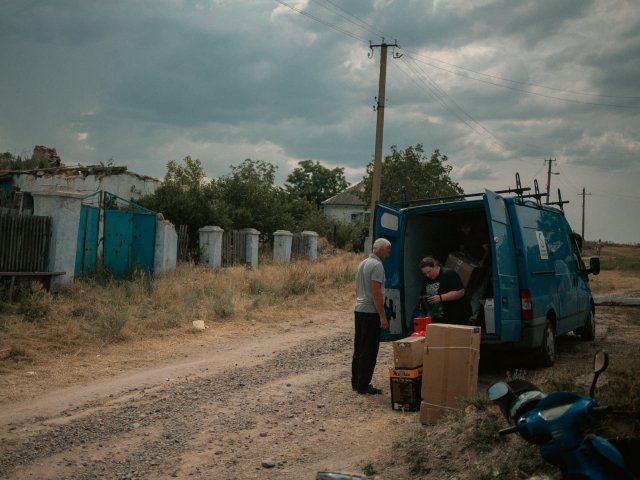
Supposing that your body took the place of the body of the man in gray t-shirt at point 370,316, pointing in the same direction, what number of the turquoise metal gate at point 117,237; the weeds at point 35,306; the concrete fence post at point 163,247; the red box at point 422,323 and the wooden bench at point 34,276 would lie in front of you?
1

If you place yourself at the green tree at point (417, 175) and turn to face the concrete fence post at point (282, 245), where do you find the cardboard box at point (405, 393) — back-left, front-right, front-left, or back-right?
front-left

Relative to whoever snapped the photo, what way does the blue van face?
facing away from the viewer and to the right of the viewer

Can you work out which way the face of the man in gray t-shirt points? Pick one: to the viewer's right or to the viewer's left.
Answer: to the viewer's right

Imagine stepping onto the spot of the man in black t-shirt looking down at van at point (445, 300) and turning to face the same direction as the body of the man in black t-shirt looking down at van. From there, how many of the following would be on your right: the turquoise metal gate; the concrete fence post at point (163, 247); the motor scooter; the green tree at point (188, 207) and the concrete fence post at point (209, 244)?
4

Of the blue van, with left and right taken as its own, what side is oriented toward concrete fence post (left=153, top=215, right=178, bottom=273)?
left

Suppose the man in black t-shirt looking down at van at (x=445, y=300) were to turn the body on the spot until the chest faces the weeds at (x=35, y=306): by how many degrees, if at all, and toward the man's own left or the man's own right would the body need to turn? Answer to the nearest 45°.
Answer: approximately 45° to the man's own right

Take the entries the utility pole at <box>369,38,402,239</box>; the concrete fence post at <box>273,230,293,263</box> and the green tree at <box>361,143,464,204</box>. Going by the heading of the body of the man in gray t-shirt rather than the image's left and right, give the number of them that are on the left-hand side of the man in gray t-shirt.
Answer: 3

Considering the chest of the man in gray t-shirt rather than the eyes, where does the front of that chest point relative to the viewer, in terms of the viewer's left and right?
facing to the right of the viewer

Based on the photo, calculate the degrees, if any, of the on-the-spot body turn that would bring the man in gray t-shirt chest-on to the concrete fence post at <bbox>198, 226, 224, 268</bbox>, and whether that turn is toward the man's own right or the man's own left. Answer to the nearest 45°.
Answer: approximately 135° to the man's own left

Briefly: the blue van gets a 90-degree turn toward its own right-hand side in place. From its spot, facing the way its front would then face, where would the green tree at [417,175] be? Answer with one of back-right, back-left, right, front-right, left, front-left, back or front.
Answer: back-left

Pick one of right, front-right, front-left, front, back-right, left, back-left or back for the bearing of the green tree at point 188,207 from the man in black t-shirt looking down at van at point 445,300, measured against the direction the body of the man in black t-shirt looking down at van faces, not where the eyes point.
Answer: right

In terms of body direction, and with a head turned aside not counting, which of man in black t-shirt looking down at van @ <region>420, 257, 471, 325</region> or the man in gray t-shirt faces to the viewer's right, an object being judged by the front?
the man in gray t-shirt

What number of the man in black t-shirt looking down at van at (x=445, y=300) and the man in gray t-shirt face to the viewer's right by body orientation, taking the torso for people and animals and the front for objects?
1

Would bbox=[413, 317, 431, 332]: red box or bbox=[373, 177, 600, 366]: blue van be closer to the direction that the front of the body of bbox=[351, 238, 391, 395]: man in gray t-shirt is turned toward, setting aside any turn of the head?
the red box

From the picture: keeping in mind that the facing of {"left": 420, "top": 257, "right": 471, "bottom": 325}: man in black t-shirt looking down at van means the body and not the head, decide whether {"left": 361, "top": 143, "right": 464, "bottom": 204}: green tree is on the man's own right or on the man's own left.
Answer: on the man's own right

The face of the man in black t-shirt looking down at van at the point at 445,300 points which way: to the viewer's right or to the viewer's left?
to the viewer's left

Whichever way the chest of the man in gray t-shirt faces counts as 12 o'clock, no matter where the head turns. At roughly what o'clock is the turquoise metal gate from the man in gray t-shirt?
The turquoise metal gate is roughly at 8 o'clock from the man in gray t-shirt.

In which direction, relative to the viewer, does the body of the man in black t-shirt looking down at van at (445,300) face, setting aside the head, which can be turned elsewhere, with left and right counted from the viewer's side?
facing the viewer and to the left of the viewer
